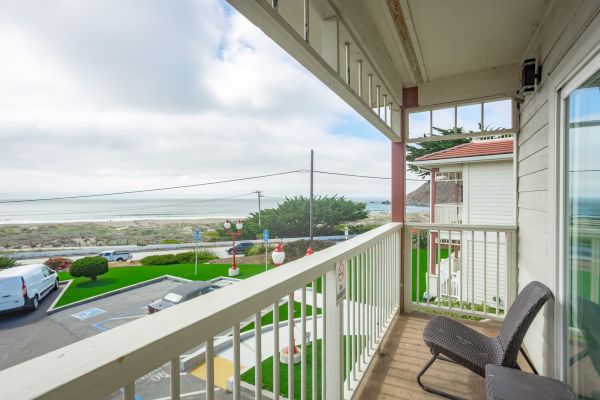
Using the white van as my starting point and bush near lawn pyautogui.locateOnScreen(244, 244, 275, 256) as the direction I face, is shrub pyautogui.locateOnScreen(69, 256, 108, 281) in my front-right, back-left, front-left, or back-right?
front-left

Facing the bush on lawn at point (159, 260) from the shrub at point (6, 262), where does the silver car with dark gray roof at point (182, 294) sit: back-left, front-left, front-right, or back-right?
front-right

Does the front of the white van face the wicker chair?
no
